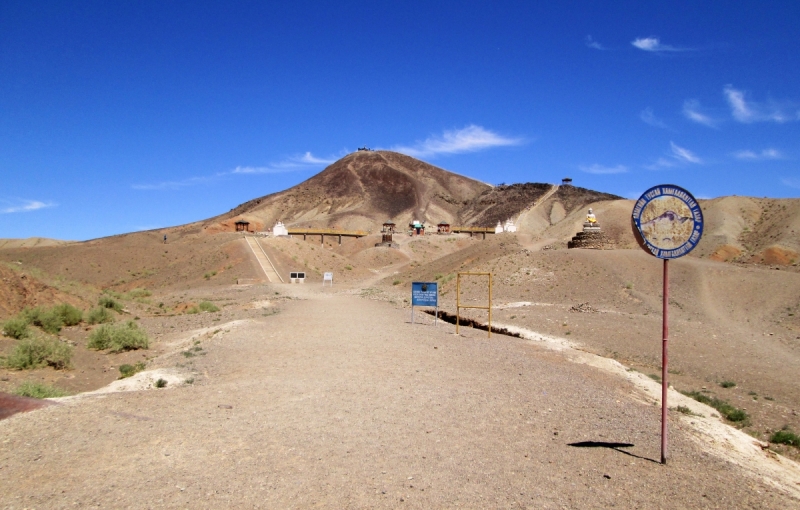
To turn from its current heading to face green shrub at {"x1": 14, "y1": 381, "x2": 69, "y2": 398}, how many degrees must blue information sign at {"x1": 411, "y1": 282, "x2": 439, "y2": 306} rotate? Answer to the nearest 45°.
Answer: approximately 45° to its right

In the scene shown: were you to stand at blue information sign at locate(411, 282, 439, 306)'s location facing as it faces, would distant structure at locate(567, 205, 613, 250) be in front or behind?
behind

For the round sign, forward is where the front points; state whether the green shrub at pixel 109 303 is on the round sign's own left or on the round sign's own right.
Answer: on the round sign's own right

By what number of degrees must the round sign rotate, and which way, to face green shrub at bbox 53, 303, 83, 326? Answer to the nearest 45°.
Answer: approximately 90° to its right

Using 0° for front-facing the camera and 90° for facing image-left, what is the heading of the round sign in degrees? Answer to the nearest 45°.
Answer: approximately 0°

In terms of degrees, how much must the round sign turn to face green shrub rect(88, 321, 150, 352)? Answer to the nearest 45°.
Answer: approximately 90° to its right

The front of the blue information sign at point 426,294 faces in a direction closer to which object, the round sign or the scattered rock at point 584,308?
the round sign

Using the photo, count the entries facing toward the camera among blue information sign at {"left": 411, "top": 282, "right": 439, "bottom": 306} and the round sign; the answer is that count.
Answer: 2

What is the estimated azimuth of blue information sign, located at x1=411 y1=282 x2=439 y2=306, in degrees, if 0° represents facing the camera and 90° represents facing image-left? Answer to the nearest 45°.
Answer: approximately 0°

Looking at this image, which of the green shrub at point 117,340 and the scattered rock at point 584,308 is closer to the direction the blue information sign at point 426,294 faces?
the green shrub

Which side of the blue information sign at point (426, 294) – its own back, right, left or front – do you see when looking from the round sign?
front

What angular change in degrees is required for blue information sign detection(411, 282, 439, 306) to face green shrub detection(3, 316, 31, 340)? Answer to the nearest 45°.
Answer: approximately 90° to its right

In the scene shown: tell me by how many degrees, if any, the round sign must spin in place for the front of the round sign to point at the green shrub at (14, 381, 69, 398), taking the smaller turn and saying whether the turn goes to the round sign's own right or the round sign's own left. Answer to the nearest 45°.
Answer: approximately 90° to the round sign's own right

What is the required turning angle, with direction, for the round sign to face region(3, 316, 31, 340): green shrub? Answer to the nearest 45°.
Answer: approximately 90° to its right

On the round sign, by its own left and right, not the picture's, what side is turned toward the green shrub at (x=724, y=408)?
back
